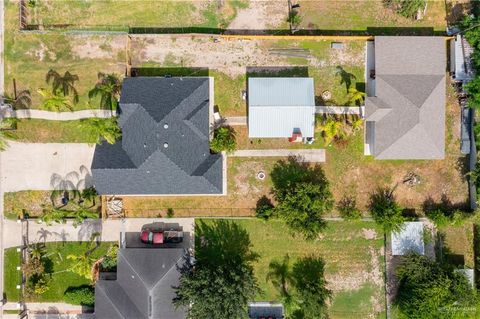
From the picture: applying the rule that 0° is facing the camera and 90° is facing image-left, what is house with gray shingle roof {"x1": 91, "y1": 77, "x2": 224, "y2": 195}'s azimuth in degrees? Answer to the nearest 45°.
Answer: approximately 90°

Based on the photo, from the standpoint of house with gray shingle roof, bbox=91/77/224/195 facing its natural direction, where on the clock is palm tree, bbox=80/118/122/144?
The palm tree is roughly at 12 o'clock from the house with gray shingle roof.

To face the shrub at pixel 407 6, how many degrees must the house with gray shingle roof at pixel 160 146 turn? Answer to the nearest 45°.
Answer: approximately 180°

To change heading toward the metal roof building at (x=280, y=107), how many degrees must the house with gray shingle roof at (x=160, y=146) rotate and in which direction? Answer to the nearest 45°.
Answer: approximately 180°

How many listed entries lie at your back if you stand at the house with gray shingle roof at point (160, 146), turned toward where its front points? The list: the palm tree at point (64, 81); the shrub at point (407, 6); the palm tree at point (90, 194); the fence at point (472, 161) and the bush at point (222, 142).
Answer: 3

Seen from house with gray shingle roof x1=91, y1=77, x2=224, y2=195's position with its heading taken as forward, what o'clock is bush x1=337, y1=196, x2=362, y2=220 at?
The bush is roughly at 6 o'clock from the house with gray shingle roof.

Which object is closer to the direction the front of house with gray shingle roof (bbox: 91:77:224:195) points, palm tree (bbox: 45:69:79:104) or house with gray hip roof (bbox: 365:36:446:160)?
the palm tree

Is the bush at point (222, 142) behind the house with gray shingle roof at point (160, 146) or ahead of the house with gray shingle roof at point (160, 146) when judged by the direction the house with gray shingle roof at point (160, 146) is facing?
behind

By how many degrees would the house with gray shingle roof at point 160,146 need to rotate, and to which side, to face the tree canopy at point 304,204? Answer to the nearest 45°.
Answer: approximately 180°

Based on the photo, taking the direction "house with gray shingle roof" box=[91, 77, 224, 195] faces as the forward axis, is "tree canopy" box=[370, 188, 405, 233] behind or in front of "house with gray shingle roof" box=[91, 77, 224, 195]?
behind

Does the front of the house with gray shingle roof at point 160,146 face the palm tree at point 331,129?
no

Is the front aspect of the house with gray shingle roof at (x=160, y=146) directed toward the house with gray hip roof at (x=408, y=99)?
no

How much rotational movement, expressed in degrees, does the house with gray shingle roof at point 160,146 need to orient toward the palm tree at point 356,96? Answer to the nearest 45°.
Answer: approximately 180°
